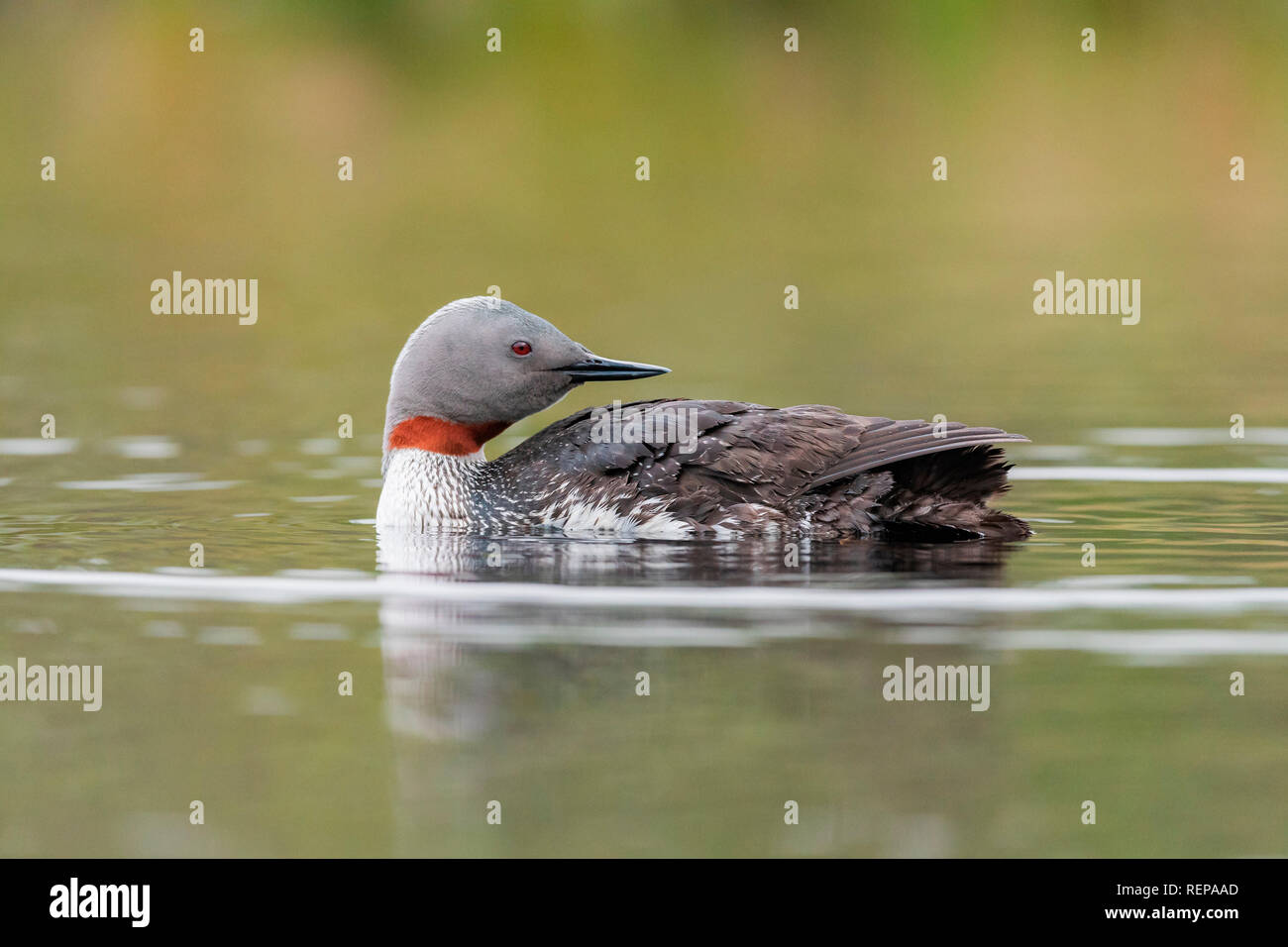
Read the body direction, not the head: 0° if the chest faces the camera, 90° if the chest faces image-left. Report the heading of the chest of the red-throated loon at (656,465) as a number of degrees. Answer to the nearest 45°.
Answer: approximately 90°
